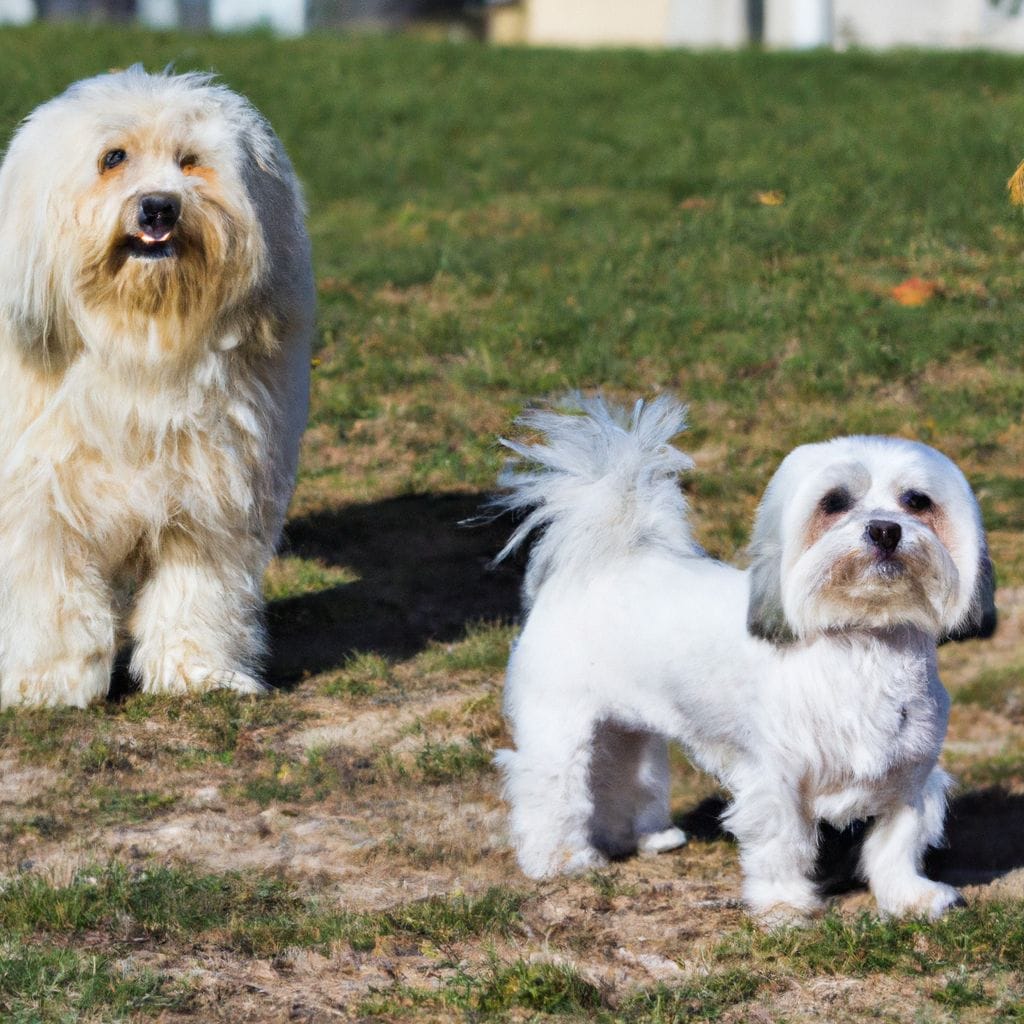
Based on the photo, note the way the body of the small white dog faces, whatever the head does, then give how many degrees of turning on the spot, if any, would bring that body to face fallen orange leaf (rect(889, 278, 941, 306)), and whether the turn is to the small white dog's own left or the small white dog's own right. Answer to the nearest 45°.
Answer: approximately 135° to the small white dog's own left

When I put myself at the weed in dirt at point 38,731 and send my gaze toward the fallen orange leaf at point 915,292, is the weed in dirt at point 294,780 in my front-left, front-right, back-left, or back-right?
front-right

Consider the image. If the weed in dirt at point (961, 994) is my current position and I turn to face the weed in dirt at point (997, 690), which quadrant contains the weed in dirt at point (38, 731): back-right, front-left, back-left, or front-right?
front-left

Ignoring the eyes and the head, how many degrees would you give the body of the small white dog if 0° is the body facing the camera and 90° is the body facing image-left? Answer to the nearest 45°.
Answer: approximately 315°

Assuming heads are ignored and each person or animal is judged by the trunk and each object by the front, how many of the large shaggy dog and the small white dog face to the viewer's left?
0

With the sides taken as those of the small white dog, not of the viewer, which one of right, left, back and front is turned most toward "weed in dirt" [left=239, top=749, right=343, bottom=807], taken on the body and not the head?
back

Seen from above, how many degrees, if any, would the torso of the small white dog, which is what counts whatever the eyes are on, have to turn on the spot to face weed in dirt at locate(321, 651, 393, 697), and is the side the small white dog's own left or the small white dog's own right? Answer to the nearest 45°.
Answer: approximately 180°

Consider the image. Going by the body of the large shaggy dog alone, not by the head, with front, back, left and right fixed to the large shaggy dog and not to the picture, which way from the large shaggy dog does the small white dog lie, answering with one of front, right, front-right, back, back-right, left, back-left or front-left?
front-left

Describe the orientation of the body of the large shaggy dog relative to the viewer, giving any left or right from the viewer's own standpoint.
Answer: facing the viewer

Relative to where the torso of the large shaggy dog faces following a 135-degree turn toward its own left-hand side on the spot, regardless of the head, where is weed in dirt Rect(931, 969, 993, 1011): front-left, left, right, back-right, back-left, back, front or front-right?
right
